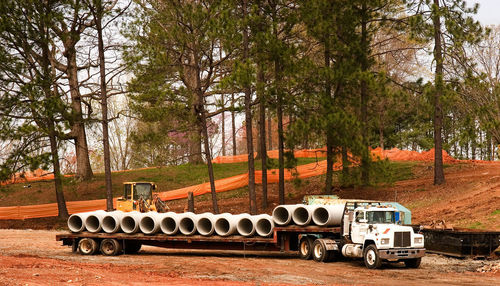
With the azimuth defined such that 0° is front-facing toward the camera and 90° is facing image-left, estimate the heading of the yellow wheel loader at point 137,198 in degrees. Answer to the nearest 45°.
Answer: approximately 315°

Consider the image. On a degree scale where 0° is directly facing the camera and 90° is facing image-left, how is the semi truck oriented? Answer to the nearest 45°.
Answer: approximately 315°

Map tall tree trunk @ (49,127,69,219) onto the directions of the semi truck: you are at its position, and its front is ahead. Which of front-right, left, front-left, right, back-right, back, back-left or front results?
back

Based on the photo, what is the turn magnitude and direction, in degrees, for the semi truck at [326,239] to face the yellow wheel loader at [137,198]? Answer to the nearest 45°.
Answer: approximately 180°

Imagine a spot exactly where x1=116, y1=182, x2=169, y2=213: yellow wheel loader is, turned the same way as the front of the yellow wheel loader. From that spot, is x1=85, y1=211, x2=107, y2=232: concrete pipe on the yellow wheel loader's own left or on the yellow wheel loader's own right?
on the yellow wheel loader's own right

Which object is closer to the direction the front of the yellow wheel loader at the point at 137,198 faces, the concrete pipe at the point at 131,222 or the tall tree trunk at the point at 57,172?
the concrete pipe
